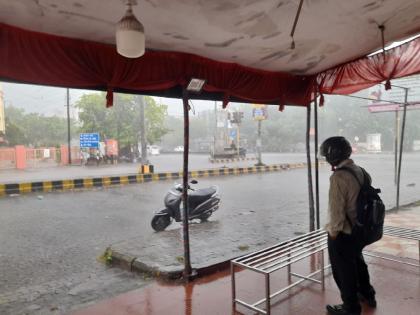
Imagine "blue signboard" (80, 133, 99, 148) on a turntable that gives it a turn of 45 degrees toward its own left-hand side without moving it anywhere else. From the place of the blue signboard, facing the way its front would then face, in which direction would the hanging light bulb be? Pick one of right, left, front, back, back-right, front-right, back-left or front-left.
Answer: front-right

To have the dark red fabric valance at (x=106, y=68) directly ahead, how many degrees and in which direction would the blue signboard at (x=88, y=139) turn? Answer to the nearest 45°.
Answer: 0° — it already faces it

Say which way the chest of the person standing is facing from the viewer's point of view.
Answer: to the viewer's left

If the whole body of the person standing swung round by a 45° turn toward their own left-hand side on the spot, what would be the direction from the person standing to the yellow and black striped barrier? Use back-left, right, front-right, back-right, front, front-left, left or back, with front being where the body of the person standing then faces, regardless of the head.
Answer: right

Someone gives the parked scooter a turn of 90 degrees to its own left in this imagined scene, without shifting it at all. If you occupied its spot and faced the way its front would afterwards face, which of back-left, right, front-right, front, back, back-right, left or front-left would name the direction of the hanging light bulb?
front-right

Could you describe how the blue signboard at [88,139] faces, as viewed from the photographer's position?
facing the viewer

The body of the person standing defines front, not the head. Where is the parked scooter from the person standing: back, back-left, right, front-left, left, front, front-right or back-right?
front-right

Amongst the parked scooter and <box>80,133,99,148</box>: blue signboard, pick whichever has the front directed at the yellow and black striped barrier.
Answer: the blue signboard

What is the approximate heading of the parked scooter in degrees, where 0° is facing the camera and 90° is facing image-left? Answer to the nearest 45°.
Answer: approximately 45°

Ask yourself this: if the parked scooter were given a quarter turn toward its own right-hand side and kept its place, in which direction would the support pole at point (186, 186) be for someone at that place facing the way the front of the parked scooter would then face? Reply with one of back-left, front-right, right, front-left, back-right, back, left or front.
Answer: back-left

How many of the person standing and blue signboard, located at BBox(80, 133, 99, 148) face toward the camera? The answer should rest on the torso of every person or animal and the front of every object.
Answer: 1

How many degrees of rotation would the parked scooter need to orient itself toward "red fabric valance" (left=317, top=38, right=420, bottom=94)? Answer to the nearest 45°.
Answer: approximately 90° to its left

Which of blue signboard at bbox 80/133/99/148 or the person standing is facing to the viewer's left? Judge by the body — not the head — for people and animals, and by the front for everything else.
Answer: the person standing

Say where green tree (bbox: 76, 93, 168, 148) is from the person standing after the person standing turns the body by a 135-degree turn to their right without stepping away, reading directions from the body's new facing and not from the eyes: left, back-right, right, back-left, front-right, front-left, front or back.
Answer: left

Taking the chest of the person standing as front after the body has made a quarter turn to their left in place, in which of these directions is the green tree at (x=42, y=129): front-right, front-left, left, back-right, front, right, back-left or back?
back-right

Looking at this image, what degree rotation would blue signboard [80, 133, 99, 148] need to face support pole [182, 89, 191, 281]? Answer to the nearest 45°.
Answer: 0° — it already faces it
